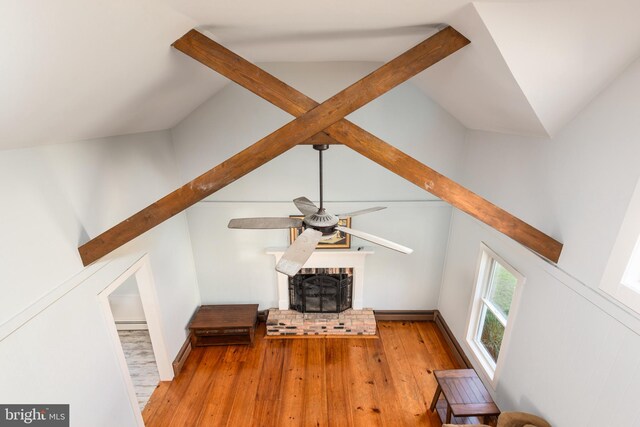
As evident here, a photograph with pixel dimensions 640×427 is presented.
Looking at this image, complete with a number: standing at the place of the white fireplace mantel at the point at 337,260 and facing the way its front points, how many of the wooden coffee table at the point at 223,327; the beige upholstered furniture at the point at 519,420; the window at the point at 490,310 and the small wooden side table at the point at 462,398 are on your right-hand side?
1

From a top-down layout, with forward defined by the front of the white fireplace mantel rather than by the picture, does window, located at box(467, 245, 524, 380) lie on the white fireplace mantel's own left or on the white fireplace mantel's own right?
on the white fireplace mantel's own left

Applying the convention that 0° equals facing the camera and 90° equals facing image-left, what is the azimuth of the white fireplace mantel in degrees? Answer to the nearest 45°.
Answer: approximately 0°

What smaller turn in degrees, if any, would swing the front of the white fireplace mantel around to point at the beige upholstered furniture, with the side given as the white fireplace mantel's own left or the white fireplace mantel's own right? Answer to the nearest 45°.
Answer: approximately 45° to the white fireplace mantel's own left

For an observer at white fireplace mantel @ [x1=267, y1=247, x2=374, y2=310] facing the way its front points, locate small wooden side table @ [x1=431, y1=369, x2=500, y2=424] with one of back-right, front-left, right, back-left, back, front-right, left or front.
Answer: front-left

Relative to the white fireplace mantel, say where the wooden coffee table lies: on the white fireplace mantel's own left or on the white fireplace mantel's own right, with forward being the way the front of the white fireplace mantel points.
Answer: on the white fireplace mantel's own right

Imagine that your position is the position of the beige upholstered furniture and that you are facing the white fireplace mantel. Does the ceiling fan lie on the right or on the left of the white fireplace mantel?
left

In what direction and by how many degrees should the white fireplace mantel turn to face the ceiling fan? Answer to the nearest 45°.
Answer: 0° — it already faces it
